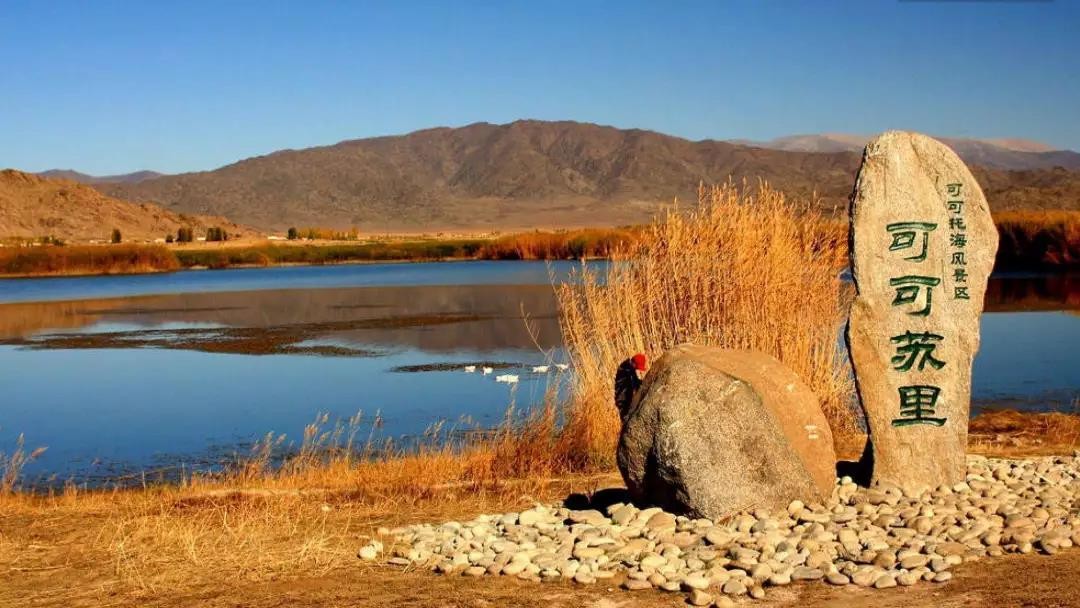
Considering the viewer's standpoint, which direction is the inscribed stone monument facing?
facing the viewer

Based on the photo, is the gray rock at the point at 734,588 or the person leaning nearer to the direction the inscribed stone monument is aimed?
the gray rock

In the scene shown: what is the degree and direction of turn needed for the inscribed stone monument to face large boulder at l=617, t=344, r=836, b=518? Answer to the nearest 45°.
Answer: approximately 45° to its right

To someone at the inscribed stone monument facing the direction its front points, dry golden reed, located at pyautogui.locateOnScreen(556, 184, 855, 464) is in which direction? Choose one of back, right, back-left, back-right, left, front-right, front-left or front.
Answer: back-right

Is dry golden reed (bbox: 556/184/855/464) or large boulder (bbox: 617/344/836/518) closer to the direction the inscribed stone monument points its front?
the large boulder

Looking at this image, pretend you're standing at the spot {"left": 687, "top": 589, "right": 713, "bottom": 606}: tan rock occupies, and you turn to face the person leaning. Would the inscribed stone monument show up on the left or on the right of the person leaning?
right

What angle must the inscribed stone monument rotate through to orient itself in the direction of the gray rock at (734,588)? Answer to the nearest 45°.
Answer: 0° — it already faces it

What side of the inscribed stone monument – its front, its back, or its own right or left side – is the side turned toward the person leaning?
right

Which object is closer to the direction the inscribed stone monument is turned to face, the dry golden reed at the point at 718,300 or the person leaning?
the person leaning

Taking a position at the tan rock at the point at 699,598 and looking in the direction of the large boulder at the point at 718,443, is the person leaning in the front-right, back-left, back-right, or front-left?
front-left

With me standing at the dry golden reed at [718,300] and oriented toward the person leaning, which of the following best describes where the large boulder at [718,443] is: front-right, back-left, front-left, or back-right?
front-left

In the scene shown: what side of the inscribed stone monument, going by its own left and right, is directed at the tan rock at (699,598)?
front

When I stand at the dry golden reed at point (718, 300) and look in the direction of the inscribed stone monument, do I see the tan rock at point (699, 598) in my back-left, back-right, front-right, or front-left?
front-right
